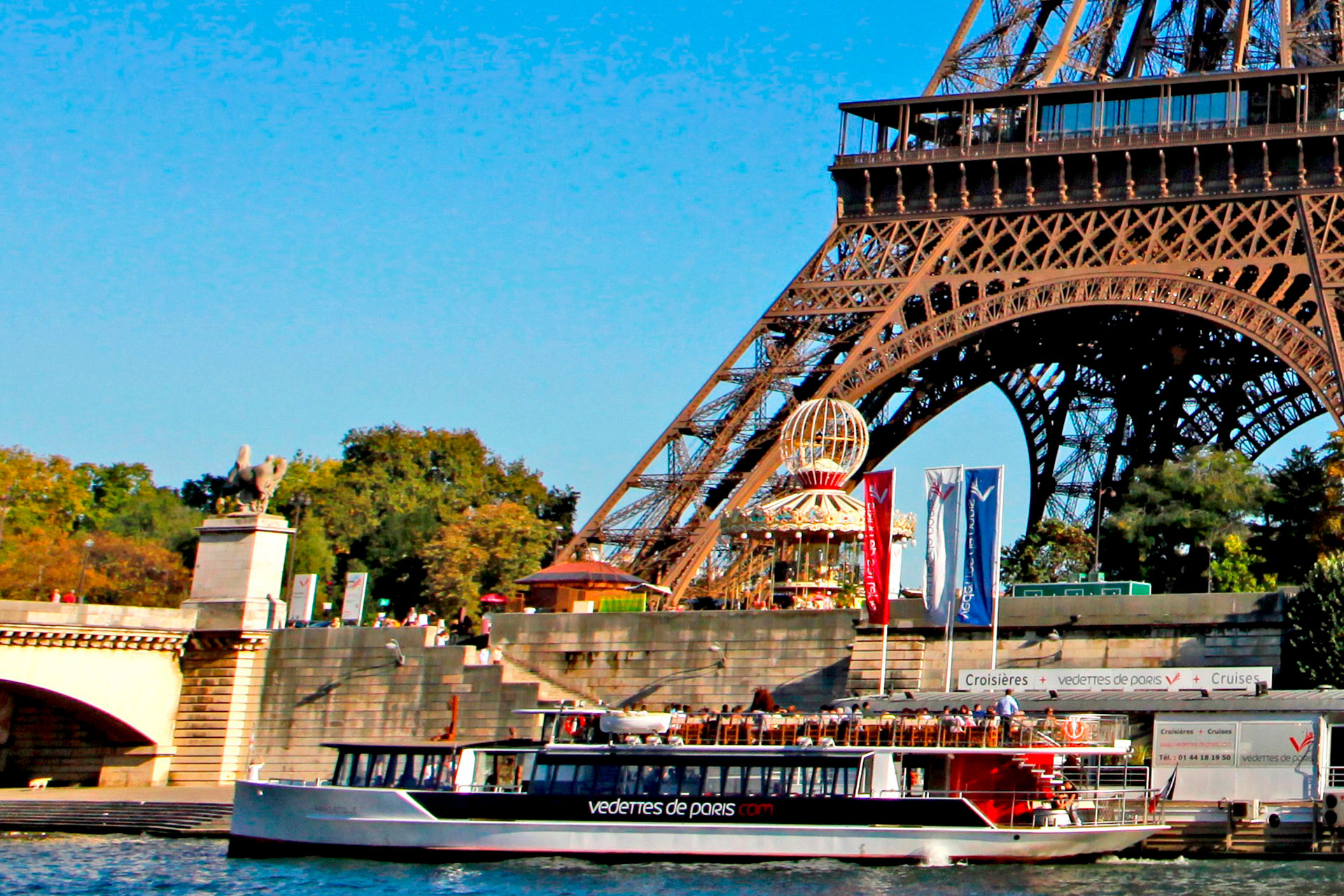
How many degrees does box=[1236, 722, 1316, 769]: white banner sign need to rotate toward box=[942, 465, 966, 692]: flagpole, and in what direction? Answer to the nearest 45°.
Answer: approximately 135° to its right

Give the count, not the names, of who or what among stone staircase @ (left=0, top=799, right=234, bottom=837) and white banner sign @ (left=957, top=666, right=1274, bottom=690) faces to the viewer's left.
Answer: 0

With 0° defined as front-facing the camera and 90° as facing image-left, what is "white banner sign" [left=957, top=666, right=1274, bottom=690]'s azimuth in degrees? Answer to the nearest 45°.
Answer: approximately 0°

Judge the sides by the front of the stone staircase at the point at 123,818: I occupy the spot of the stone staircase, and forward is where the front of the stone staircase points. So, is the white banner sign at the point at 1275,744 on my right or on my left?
on my left

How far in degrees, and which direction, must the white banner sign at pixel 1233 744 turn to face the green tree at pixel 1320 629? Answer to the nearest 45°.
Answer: approximately 135° to its left

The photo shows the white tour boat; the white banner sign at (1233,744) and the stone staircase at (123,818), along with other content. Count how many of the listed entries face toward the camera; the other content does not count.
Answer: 2

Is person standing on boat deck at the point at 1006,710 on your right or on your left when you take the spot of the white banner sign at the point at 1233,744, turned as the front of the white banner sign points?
on your right

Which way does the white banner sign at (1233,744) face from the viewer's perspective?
toward the camera

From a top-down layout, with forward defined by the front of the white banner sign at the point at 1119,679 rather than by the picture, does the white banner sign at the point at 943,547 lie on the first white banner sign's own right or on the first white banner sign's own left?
on the first white banner sign's own right

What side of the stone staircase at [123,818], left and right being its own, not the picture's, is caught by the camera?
front

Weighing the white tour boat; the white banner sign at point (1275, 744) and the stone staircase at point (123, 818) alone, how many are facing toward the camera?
2

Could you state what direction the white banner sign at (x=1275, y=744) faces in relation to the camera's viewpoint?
facing the viewer
